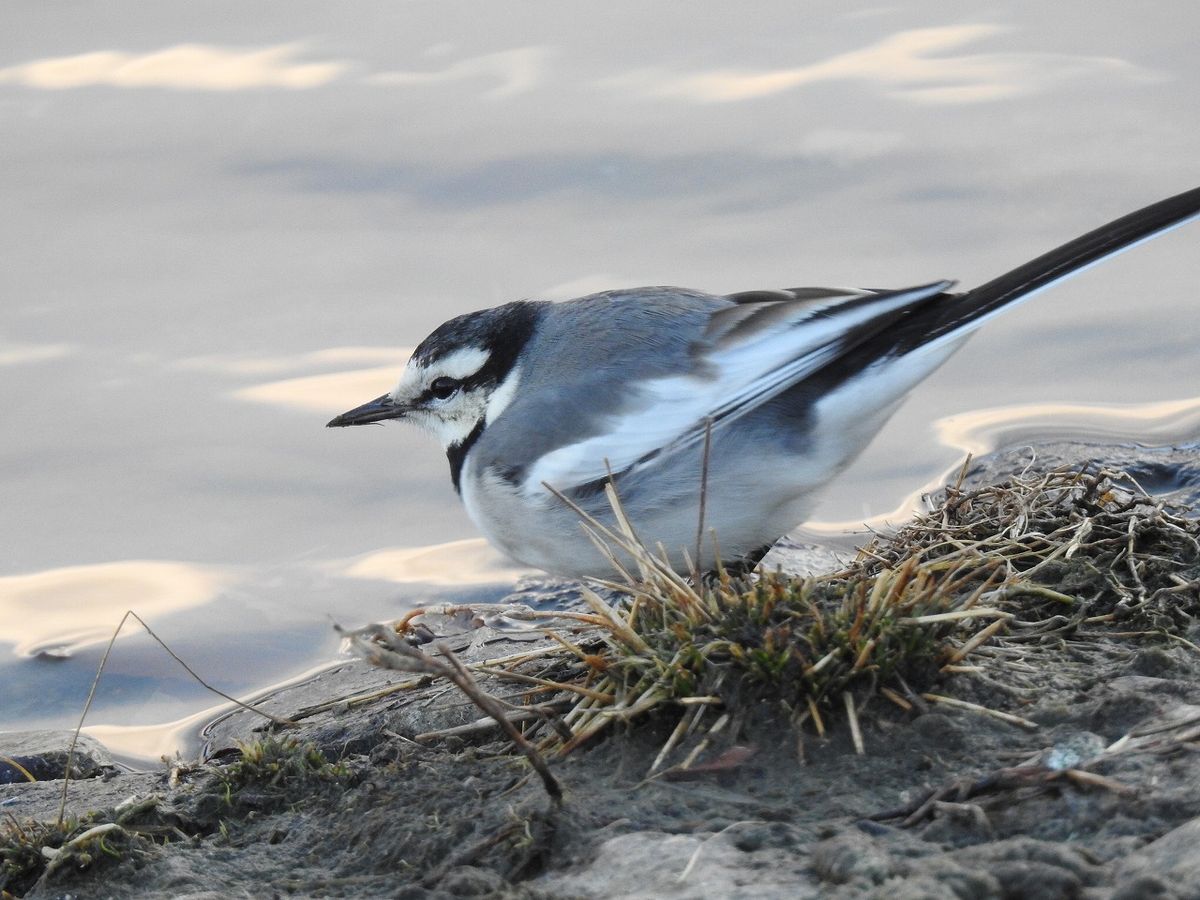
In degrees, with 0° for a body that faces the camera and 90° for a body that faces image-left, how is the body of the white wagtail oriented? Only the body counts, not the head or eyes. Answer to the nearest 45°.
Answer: approximately 90°

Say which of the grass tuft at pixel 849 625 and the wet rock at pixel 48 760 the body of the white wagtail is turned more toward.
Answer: the wet rock

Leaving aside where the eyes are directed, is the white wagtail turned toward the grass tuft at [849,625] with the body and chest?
no
